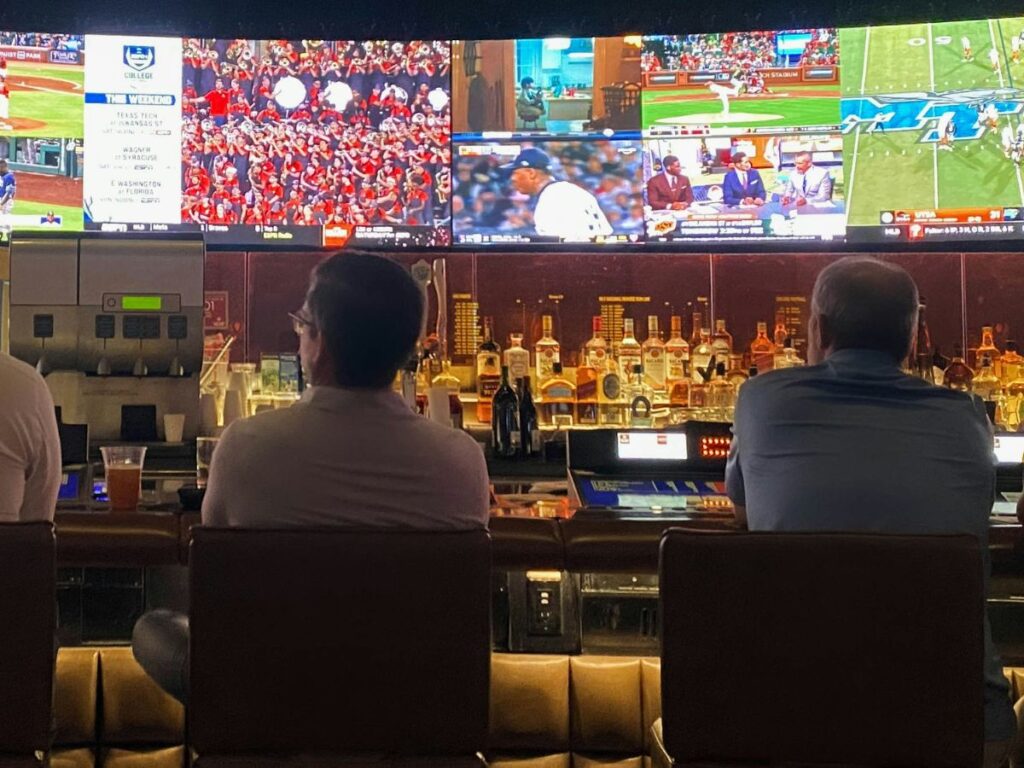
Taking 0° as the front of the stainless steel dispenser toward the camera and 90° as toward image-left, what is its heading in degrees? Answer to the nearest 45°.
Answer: approximately 0°

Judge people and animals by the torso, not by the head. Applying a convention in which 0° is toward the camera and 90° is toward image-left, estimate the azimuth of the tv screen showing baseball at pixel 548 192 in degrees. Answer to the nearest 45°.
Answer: approximately 0°

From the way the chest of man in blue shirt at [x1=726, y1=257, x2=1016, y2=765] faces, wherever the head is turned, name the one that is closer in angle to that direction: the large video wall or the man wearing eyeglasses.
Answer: the large video wall

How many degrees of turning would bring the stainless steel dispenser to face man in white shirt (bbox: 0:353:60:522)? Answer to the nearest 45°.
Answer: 0° — it already faces them

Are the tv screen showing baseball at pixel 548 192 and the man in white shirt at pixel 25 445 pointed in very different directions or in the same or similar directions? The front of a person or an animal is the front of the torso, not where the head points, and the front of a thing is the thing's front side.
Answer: very different directions

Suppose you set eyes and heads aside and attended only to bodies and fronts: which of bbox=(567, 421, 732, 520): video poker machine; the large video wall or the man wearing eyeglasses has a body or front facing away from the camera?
the man wearing eyeglasses

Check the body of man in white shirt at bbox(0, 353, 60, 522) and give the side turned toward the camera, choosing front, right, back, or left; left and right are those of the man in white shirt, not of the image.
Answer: back

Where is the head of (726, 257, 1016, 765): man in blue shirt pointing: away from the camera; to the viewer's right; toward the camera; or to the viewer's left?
away from the camera

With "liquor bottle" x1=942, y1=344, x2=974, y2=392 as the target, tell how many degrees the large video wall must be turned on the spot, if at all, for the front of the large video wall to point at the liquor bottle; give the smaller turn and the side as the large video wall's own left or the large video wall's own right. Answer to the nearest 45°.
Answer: approximately 90° to the large video wall's own left

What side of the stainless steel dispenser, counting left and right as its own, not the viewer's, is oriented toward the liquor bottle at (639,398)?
left

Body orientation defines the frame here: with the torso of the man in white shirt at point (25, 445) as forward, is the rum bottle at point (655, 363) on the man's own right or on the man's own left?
on the man's own right

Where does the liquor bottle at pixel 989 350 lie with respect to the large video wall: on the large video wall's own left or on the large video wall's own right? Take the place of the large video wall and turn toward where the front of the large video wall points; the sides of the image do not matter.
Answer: on the large video wall's own left

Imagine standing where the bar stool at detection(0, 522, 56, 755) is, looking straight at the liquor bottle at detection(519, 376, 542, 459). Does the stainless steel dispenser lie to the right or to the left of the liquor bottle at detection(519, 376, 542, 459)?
left

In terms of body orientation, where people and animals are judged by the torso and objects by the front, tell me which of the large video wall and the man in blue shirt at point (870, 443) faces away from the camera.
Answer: the man in blue shirt

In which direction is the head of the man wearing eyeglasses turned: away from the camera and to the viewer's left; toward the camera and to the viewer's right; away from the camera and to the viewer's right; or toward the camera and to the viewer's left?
away from the camera and to the viewer's left
